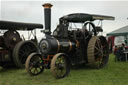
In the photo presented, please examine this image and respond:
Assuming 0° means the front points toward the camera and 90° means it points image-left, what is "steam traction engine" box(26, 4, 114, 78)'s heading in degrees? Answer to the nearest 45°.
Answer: approximately 45°
